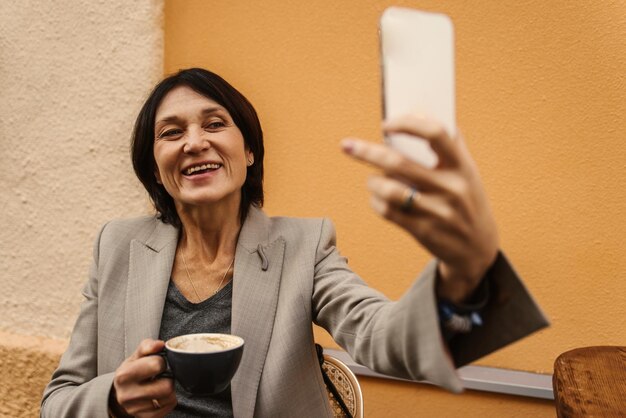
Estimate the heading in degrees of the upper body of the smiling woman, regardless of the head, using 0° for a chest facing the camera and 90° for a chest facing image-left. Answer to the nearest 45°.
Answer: approximately 0°
